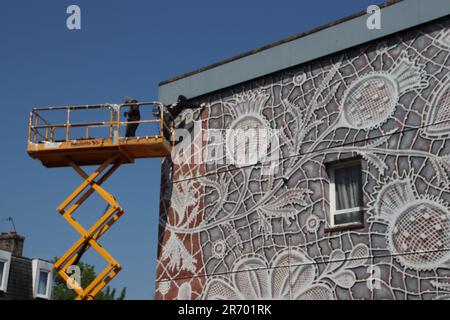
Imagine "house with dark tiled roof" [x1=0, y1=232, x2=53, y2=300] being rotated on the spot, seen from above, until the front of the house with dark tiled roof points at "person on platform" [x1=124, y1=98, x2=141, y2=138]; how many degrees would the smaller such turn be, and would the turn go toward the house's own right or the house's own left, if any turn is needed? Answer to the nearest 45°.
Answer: approximately 45° to the house's own right

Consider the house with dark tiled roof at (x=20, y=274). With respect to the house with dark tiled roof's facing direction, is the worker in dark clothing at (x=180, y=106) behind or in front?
in front

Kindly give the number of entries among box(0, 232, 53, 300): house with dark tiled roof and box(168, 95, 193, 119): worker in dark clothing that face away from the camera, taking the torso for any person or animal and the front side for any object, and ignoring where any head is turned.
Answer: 0

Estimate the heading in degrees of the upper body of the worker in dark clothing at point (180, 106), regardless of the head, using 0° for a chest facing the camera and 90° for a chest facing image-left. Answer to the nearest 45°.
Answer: approximately 270°

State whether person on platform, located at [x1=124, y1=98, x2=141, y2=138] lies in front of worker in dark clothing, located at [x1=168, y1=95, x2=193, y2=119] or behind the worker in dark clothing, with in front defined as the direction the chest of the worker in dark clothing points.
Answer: behind
